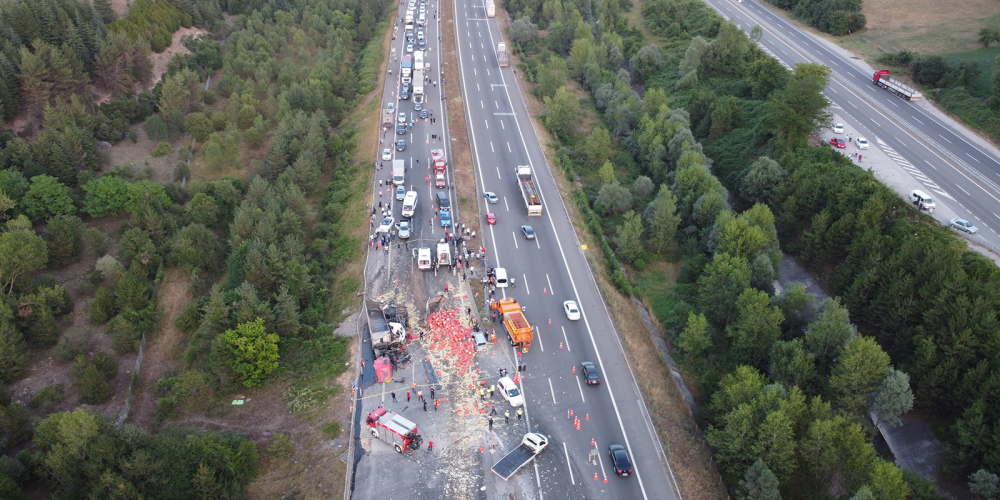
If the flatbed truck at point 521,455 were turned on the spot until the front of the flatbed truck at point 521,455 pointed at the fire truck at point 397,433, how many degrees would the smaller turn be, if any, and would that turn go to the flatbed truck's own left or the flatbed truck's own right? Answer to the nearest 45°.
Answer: approximately 135° to the flatbed truck's own left

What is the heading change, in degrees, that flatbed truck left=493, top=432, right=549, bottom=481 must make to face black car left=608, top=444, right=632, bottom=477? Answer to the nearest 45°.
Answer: approximately 45° to its right

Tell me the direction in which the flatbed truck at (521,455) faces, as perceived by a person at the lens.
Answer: facing away from the viewer and to the right of the viewer

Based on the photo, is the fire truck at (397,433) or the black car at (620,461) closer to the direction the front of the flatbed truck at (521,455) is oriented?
the black car

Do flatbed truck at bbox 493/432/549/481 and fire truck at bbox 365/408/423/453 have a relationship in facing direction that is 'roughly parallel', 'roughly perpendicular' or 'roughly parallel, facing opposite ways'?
roughly perpendicular
